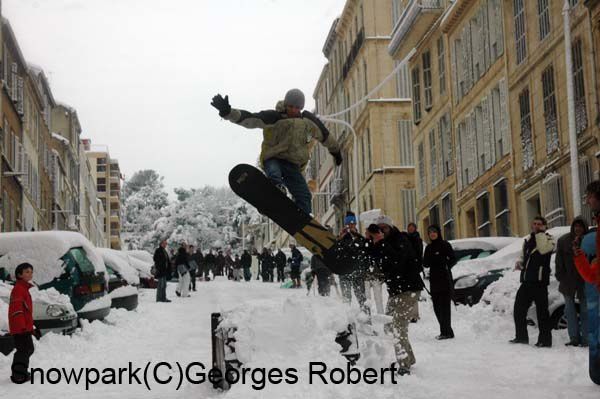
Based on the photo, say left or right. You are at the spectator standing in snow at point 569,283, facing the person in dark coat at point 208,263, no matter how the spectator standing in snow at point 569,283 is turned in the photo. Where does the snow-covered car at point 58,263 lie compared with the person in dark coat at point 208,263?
left

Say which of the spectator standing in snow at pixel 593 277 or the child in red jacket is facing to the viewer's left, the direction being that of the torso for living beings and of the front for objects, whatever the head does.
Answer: the spectator standing in snow

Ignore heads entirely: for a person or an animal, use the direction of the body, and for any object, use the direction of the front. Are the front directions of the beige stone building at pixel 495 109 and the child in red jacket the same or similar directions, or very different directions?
very different directions

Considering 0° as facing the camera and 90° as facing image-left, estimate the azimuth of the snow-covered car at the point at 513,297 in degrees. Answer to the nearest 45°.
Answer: approximately 45°

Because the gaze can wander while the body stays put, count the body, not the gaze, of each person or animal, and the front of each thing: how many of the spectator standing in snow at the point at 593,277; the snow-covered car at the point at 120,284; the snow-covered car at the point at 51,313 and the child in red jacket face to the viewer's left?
1

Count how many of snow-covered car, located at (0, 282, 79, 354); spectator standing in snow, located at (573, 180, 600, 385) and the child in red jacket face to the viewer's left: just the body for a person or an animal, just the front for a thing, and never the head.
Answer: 1

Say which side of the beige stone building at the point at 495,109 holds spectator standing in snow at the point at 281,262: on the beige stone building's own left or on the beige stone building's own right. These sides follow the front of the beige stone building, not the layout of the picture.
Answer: on the beige stone building's own right

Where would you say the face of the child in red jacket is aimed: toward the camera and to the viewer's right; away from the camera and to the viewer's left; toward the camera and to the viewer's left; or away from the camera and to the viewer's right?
toward the camera and to the viewer's right

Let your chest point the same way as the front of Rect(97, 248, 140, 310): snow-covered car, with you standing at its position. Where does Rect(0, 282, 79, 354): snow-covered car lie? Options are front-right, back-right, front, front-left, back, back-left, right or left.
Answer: front-right

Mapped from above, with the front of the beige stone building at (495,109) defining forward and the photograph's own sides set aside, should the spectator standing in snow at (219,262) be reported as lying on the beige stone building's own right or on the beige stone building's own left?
on the beige stone building's own right

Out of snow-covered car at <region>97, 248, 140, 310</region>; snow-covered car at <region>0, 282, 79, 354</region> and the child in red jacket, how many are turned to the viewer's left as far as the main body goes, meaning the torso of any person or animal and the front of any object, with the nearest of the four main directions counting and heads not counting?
0

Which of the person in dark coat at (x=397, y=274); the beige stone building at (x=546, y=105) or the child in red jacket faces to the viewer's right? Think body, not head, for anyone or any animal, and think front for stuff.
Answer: the child in red jacket
